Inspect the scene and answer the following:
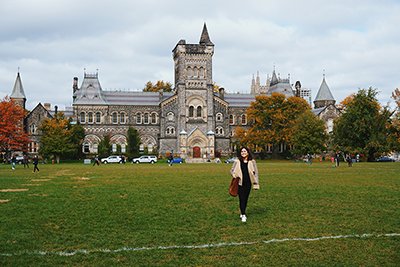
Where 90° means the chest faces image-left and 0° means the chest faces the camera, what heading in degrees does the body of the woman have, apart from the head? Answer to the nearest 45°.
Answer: approximately 0°
